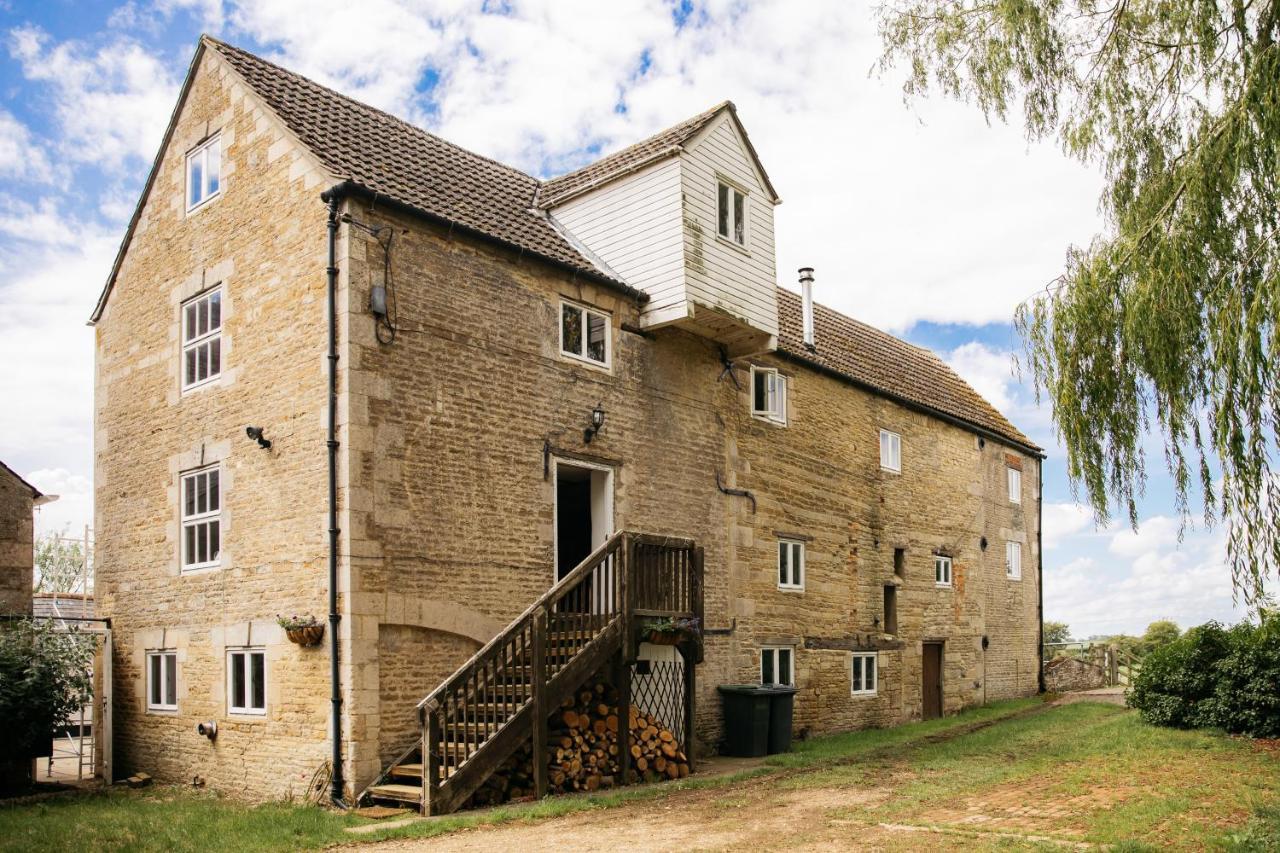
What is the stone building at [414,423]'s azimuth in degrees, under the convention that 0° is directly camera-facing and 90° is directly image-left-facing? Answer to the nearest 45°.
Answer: approximately 315°

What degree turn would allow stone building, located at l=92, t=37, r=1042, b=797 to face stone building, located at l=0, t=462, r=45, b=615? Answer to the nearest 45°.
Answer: approximately 180°

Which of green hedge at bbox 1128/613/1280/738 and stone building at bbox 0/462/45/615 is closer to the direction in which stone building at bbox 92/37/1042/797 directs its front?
the green hedge
